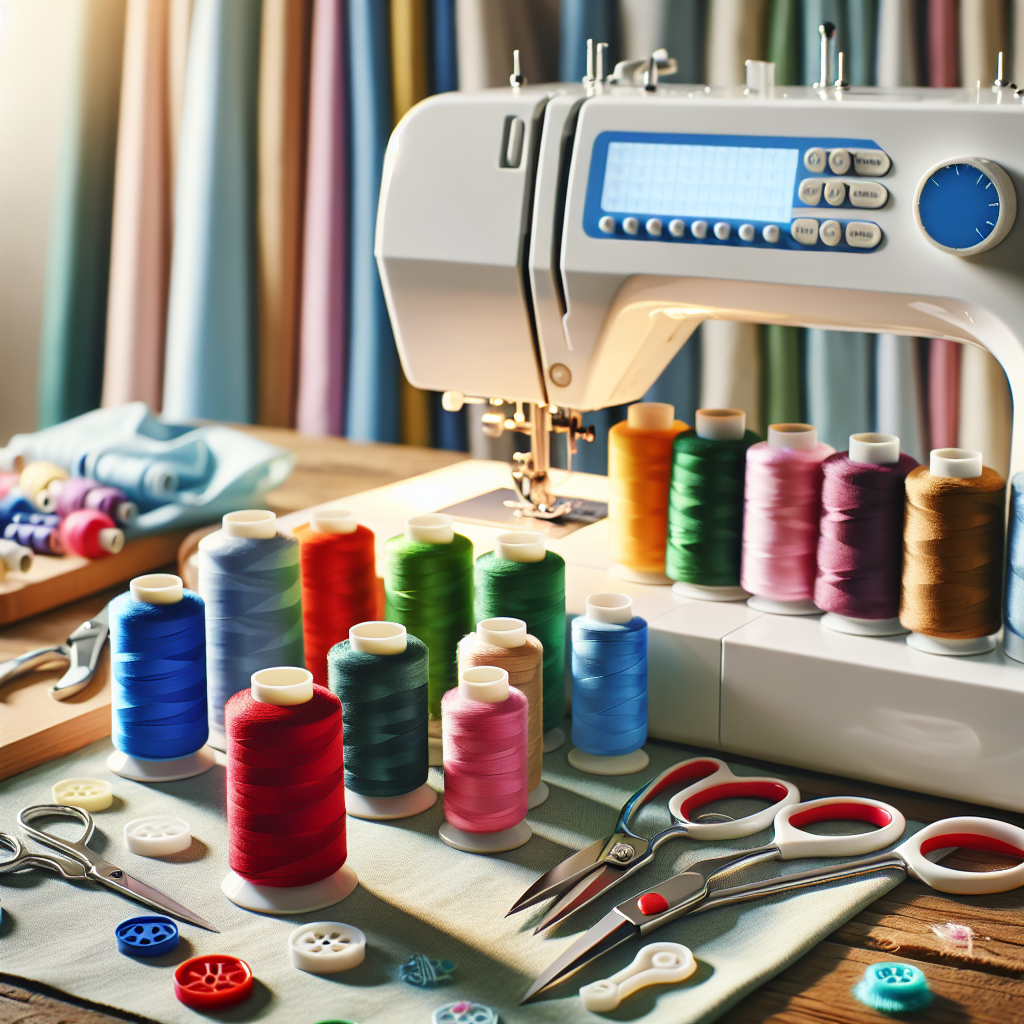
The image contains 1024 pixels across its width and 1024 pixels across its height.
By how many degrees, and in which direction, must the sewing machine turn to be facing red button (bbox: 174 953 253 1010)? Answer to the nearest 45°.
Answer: approximately 45° to its right

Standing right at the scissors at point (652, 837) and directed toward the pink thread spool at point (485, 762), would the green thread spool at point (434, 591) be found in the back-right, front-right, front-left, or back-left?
front-right

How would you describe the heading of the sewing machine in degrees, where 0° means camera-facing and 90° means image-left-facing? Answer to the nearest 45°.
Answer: approximately 0°

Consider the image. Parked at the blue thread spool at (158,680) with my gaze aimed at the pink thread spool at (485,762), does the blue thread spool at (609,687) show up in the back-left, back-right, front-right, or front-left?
front-left

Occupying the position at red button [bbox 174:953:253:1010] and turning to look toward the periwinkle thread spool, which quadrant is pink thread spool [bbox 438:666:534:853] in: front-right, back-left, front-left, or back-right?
front-right
